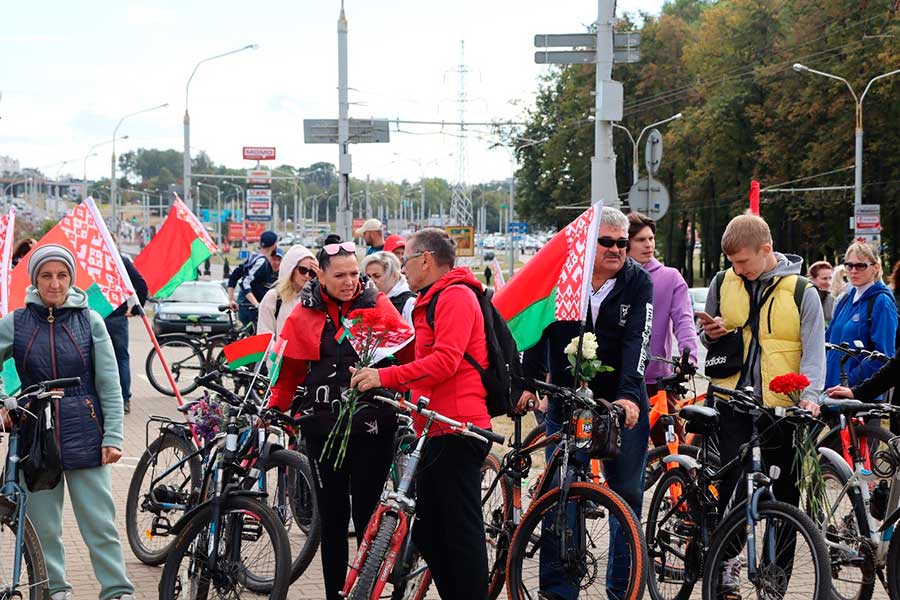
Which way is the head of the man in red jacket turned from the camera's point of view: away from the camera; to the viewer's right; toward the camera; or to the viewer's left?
to the viewer's left

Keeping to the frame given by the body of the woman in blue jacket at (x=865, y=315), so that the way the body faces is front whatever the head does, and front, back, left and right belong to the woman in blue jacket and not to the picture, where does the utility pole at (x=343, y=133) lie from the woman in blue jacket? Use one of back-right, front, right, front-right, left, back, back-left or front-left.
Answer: right

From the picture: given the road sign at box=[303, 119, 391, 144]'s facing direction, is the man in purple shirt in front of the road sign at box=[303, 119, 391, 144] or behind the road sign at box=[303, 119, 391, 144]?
behind

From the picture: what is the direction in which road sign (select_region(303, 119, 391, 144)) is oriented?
away from the camera

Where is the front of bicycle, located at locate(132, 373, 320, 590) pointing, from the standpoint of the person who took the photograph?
facing the viewer and to the right of the viewer

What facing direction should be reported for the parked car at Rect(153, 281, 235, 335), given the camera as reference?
facing the viewer

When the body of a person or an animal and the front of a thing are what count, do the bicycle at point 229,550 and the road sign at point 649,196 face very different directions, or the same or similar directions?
very different directions

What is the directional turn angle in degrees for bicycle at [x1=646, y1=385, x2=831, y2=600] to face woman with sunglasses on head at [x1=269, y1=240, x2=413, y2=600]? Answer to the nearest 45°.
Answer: approximately 135° to its right

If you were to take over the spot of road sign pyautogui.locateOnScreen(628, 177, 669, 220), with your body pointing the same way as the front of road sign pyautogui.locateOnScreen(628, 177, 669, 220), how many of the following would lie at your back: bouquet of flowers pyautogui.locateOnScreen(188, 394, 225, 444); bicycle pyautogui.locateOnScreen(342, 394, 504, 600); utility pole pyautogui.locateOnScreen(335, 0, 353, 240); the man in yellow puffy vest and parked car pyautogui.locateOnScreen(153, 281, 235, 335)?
3

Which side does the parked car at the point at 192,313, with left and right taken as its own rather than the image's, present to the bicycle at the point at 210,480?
front

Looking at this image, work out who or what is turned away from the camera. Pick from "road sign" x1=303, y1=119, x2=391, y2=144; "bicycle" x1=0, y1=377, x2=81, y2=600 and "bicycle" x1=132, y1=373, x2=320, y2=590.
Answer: the road sign

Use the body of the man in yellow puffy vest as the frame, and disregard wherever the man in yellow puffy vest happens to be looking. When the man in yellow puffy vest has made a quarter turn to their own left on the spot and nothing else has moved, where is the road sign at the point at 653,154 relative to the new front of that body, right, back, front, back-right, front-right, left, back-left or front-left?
back-left

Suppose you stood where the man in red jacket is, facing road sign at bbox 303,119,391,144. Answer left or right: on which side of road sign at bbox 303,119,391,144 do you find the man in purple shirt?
right

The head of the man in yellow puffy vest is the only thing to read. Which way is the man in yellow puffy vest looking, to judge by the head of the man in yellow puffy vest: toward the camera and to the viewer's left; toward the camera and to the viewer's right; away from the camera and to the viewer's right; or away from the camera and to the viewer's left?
toward the camera and to the viewer's left

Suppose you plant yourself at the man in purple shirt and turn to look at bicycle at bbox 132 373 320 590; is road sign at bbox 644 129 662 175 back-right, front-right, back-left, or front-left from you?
back-right
